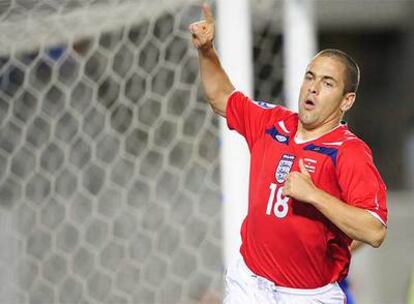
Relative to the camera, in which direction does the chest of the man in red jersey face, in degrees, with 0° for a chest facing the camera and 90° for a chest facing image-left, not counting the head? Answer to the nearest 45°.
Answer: approximately 45°
